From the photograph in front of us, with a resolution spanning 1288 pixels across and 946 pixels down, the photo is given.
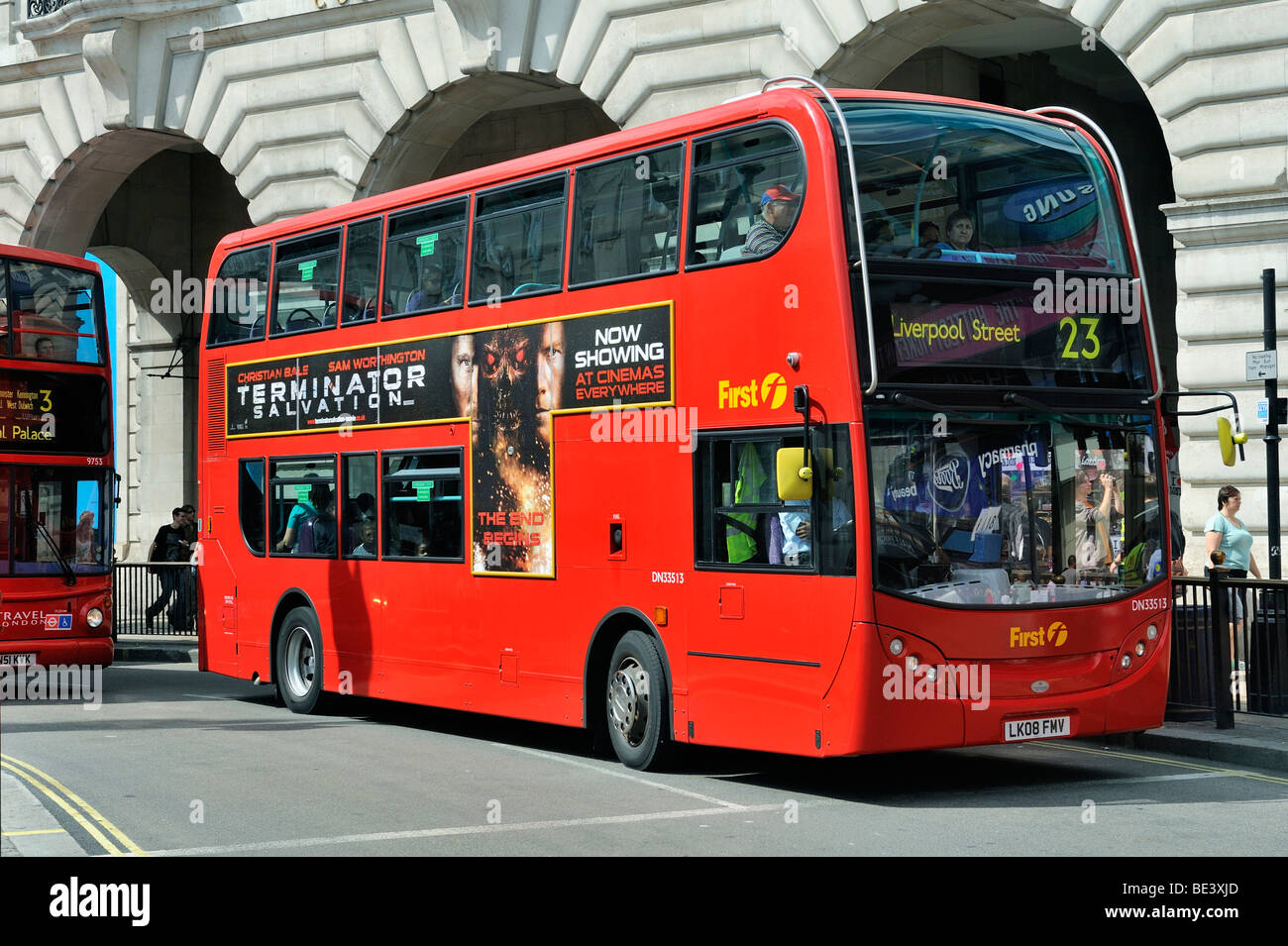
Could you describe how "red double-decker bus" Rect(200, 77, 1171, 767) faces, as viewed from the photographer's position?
facing the viewer and to the right of the viewer

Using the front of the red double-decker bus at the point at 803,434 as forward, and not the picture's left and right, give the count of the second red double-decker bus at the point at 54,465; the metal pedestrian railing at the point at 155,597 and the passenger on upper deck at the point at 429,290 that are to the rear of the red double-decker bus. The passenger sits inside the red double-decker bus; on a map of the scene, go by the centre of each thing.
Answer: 3

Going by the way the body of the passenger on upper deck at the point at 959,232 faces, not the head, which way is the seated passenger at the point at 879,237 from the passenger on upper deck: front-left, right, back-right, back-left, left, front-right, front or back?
right

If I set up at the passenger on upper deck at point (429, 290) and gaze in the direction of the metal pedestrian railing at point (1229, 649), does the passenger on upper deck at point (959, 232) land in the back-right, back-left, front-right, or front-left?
front-right

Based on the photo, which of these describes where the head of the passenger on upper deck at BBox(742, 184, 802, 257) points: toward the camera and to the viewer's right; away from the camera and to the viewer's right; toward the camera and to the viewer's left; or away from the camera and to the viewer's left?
toward the camera and to the viewer's right

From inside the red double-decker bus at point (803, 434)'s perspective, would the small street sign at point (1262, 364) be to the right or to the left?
on its left

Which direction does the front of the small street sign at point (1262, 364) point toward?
toward the camera

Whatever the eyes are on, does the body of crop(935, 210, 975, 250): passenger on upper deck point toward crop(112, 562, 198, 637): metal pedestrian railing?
no

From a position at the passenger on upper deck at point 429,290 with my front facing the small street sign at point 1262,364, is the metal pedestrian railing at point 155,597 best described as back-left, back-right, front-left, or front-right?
back-left

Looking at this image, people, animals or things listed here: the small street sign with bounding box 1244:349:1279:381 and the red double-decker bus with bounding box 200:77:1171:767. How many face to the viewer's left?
0

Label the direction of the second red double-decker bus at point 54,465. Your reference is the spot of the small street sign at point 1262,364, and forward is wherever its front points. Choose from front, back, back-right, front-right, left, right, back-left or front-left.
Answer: right

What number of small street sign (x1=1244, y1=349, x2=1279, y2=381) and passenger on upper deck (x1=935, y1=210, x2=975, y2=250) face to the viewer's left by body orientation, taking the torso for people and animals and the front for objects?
0

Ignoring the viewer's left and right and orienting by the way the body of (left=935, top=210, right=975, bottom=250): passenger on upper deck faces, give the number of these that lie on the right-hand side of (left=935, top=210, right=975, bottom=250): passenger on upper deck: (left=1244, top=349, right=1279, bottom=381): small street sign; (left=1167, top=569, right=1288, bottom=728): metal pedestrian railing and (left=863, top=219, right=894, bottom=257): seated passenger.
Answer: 1

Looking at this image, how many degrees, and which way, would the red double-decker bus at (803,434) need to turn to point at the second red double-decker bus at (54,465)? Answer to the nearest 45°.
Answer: approximately 180°

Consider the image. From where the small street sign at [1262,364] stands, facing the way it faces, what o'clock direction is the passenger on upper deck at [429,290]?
The passenger on upper deck is roughly at 2 o'clock from the small street sign.

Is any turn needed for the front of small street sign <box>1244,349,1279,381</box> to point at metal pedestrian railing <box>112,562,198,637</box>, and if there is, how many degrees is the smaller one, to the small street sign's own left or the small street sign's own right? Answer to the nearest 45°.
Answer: approximately 90° to the small street sign's own right
